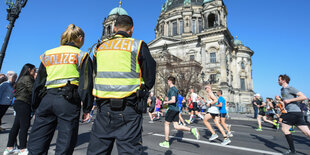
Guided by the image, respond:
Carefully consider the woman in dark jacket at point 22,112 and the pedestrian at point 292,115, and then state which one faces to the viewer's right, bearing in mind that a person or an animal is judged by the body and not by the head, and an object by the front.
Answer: the woman in dark jacket

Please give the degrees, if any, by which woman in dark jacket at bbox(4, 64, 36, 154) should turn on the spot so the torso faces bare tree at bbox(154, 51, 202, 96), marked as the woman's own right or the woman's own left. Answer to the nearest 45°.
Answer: approximately 45° to the woman's own left

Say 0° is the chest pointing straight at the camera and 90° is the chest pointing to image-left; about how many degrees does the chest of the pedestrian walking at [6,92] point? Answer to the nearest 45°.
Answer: approximately 270°

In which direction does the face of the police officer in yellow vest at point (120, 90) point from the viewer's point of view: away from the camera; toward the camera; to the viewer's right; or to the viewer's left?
away from the camera

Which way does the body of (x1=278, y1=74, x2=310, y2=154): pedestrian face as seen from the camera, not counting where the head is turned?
to the viewer's left

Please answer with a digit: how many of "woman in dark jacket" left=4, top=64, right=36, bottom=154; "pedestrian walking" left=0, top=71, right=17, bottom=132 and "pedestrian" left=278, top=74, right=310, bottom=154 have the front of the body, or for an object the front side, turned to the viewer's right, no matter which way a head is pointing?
2

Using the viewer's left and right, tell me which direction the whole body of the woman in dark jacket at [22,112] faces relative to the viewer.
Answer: facing to the right of the viewer

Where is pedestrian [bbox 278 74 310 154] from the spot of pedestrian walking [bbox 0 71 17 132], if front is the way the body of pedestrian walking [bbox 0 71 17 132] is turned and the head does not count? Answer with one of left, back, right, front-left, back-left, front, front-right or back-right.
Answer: front-right

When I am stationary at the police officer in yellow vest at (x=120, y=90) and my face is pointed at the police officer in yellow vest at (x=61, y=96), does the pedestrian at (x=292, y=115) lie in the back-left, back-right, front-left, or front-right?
back-right
